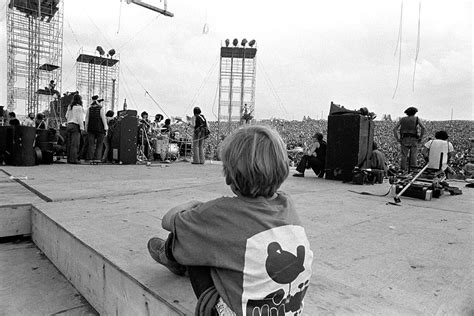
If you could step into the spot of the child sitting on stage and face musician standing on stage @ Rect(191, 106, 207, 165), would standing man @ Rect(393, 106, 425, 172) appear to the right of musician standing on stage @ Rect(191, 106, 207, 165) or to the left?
right

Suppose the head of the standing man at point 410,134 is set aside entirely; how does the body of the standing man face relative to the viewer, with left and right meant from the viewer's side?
facing away from the viewer

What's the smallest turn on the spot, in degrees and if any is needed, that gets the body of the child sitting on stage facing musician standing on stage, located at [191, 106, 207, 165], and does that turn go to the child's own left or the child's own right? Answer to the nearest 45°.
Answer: approximately 45° to the child's own right

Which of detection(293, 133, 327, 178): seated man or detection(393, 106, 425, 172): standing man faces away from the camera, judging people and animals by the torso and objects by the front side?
the standing man

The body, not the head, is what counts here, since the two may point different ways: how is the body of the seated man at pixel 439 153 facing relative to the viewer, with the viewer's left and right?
facing away from the viewer

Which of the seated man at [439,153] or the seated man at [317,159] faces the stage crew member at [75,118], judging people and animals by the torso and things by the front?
the seated man at [317,159]

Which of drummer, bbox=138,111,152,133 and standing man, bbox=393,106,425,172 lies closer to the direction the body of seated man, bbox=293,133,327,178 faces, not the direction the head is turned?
the drummer

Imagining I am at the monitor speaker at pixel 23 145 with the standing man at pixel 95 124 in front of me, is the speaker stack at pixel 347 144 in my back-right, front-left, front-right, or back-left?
front-right

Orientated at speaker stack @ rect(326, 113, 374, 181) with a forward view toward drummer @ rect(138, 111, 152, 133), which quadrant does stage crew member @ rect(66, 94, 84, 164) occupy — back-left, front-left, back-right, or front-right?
front-left

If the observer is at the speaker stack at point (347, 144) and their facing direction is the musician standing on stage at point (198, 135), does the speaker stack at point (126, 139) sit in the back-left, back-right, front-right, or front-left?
front-left

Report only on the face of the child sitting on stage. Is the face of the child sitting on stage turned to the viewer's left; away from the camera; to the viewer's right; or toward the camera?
away from the camera

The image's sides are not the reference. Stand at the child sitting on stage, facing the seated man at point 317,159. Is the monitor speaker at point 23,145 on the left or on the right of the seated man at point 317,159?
left

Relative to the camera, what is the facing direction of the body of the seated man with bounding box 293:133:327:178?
to the viewer's left

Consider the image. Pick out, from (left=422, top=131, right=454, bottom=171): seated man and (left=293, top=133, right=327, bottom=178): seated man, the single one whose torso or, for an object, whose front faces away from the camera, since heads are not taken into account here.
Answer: (left=422, top=131, right=454, bottom=171): seated man

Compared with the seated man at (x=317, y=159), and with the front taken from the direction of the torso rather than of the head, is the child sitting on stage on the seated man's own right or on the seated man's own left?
on the seated man's own left
